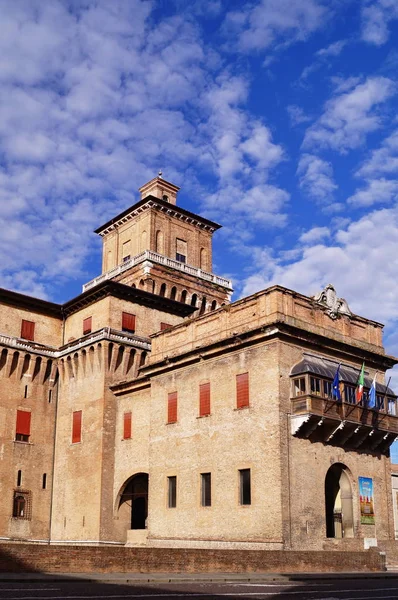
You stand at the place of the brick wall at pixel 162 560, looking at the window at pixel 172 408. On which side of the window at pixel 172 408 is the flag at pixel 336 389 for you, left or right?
right

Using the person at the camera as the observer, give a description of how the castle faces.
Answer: facing the viewer and to the right of the viewer
